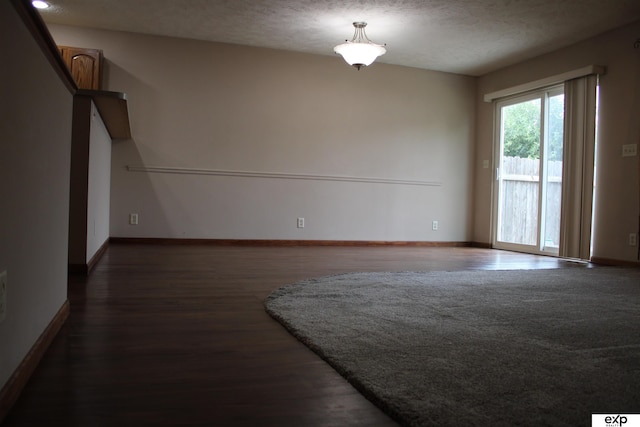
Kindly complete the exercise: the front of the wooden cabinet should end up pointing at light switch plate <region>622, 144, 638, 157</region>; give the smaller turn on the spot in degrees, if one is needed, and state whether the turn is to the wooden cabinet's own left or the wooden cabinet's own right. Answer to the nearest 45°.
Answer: approximately 45° to the wooden cabinet's own left

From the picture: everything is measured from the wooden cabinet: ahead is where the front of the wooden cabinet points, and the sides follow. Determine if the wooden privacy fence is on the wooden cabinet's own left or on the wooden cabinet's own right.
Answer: on the wooden cabinet's own left
